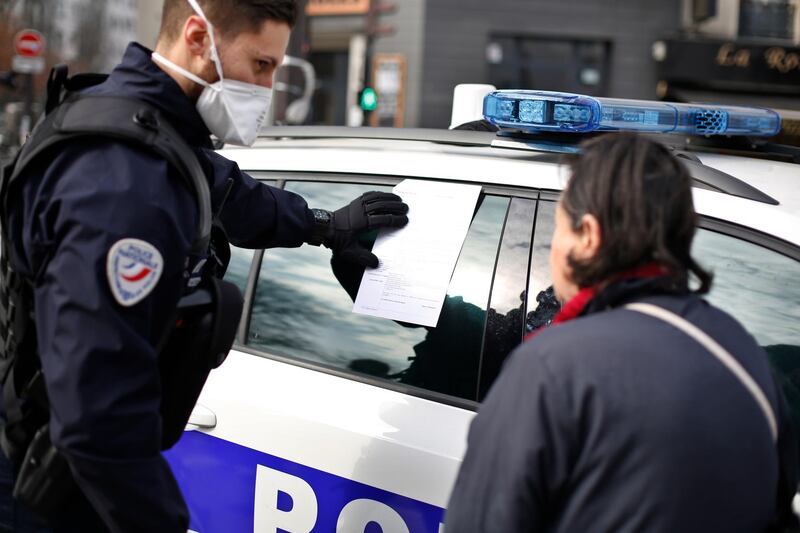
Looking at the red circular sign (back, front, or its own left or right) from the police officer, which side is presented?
front

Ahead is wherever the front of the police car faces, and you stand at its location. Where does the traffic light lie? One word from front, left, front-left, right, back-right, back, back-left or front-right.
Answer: back-left

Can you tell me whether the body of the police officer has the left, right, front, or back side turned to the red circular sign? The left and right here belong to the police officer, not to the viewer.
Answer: left

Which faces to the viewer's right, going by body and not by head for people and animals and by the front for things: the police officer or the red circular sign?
the police officer

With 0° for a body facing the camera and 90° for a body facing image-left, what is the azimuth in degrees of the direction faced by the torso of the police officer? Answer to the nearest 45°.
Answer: approximately 270°

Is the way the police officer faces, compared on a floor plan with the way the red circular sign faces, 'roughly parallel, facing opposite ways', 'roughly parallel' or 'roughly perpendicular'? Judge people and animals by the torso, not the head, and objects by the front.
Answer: roughly perpendicular

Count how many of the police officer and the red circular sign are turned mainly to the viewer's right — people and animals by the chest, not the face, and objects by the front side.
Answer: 1

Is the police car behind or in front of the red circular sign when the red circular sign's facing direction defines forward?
in front

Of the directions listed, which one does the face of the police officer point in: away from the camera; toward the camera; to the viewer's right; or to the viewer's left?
to the viewer's right

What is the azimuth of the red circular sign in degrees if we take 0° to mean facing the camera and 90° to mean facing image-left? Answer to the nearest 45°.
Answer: approximately 0°

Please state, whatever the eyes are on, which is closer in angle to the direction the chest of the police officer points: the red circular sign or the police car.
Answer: the police car
